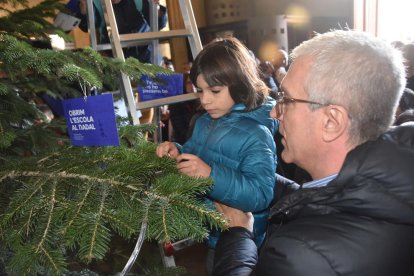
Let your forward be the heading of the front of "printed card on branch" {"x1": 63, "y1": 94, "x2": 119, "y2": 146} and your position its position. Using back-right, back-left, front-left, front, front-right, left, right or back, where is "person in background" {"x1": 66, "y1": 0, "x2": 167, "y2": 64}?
back

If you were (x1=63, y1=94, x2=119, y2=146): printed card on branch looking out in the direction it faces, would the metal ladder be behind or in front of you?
behind

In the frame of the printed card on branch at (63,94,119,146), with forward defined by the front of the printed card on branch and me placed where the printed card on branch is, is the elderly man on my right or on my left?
on my left

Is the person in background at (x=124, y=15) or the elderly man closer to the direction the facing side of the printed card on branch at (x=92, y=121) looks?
the elderly man

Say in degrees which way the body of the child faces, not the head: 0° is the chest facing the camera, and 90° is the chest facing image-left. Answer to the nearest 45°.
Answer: approximately 45°

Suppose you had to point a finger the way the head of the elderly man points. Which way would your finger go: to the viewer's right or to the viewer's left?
to the viewer's left

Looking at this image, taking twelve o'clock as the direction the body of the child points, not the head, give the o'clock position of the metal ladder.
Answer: The metal ladder is roughly at 3 o'clock from the child.

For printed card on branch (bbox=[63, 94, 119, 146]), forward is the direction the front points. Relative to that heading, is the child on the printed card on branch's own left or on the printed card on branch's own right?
on the printed card on branch's own left

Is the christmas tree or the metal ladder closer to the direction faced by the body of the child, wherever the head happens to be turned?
the christmas tree

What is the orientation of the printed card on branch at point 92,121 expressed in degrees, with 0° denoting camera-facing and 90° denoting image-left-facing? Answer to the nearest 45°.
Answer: approximately 0°
